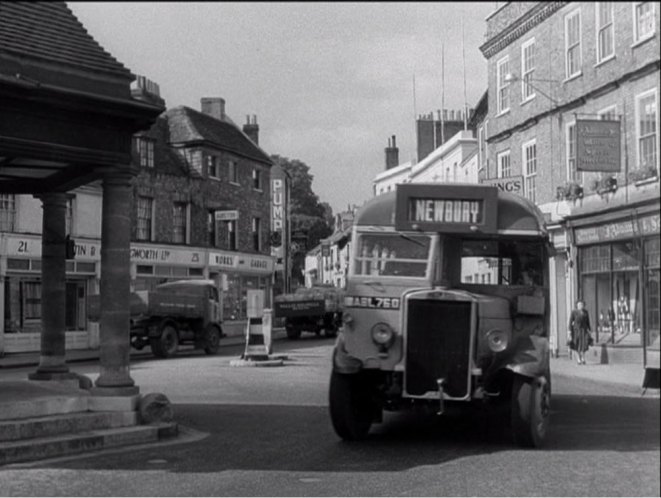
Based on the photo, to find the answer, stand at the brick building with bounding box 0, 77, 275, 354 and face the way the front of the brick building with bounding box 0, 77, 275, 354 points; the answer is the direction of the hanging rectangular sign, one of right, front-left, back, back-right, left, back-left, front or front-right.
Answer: front-right

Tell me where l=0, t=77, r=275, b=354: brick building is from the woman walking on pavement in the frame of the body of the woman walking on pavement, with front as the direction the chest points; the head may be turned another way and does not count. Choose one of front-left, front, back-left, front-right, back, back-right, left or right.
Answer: back-right

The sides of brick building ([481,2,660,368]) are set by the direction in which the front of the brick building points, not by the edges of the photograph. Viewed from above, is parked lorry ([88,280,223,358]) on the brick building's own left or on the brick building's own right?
on the brick building's own right
